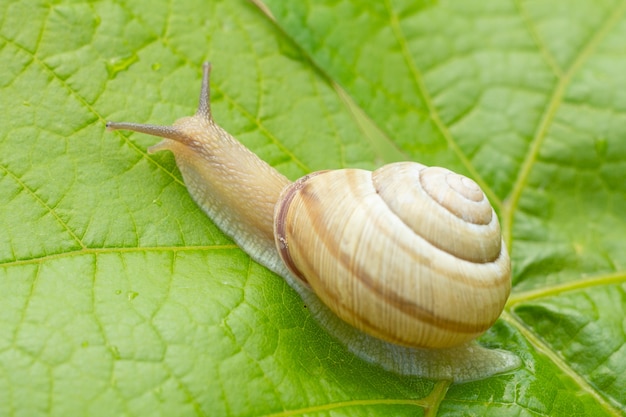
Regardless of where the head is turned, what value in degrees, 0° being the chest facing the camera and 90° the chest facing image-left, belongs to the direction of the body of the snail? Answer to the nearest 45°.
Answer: approximately 135°
